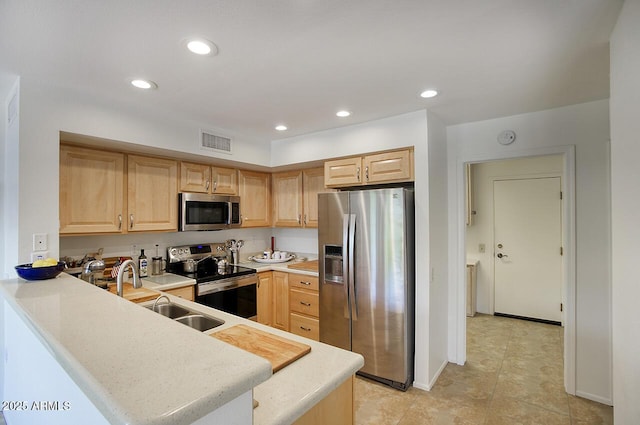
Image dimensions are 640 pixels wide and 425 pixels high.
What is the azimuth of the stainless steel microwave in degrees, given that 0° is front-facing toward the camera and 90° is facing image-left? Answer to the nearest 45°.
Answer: approximately 315°

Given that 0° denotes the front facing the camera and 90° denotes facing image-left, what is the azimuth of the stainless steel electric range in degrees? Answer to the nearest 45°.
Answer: approximately 315°

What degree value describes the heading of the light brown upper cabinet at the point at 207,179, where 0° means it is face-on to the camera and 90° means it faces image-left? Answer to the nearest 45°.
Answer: approximately 315°

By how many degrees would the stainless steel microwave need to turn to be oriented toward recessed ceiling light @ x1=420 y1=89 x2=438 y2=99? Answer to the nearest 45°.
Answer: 0° — it already faces it

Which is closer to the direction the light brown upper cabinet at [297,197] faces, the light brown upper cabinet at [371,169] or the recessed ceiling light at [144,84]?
the recessed ceiling light

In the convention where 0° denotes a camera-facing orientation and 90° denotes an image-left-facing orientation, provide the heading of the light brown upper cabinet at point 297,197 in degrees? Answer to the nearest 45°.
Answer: approximately 45°

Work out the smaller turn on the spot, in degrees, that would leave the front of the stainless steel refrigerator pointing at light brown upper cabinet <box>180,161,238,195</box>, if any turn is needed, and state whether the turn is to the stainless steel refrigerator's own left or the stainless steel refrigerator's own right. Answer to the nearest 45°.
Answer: approximately 45° to the stainless steel refrigerator's own right

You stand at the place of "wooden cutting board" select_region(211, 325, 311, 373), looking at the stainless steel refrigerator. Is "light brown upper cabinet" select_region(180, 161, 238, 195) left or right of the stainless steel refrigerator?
left
